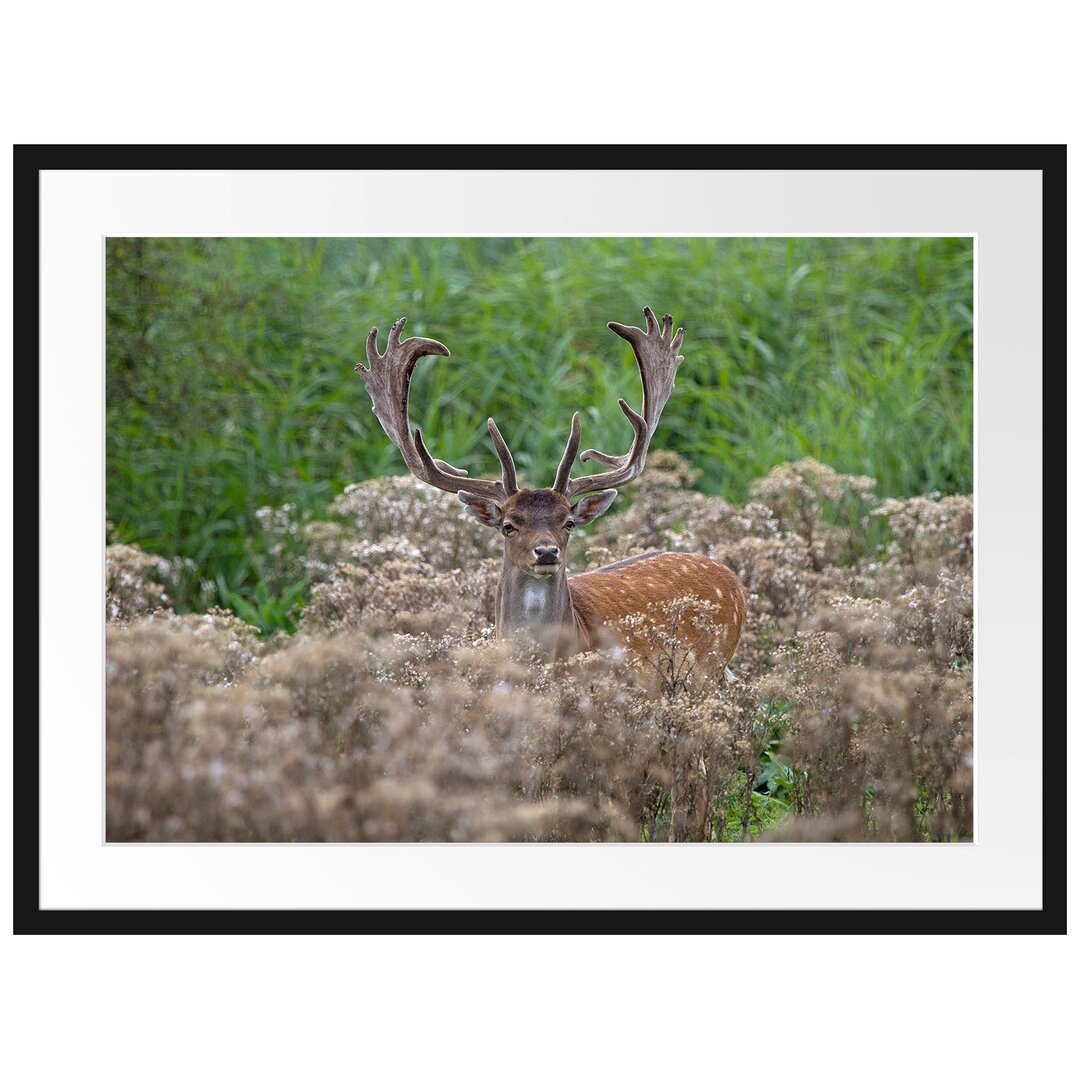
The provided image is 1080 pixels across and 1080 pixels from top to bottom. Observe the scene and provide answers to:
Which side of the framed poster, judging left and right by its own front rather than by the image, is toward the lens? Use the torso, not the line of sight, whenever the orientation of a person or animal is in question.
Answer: front

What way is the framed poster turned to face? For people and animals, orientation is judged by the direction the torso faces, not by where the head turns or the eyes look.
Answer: toward the camera
